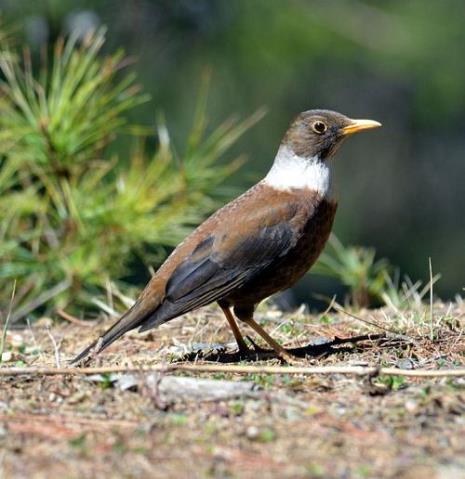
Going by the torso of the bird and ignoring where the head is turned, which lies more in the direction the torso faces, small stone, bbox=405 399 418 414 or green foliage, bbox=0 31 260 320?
the small stone

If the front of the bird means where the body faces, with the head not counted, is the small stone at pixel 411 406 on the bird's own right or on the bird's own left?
on the bird's own right

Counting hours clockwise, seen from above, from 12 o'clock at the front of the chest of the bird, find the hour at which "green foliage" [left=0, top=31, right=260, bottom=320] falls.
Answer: The green foliage is roughly at 8 o'clock from the bird.

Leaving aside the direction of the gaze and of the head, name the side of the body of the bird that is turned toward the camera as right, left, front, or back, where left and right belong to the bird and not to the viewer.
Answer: right

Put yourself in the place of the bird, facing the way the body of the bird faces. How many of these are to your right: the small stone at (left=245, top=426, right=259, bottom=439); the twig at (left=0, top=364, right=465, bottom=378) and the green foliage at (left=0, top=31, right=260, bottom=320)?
2

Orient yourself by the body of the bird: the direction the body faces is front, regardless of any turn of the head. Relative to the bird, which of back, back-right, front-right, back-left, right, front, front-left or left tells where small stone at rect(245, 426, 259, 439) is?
right
